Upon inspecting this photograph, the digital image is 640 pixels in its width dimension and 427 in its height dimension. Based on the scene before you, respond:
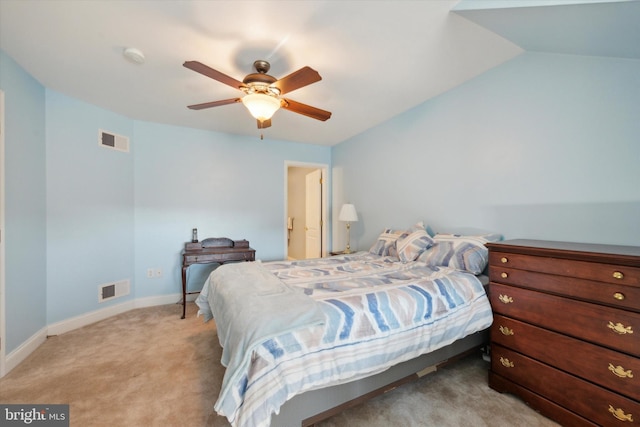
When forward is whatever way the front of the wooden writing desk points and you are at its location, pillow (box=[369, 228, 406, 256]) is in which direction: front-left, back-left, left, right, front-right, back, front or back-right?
front-left

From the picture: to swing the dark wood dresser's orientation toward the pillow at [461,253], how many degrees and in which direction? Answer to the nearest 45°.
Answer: approximately 90° to its right

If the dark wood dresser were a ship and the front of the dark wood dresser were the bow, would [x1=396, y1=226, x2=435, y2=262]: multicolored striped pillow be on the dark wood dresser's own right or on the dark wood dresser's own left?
on the dark wood dresser's own right

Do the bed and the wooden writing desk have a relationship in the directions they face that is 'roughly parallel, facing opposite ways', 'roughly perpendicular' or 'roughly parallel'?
roughly perpendicular

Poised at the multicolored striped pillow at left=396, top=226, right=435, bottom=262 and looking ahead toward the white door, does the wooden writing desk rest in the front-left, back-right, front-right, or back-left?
front-left

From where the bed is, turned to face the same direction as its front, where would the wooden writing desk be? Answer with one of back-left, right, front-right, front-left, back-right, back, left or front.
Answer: right

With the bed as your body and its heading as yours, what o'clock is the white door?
The white door is roughly at 4 o'clock from the bed.

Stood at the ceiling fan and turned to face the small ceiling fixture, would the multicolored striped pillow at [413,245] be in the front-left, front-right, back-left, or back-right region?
back-right

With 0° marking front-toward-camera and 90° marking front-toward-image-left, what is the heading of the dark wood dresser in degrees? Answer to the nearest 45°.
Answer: approximately 45°

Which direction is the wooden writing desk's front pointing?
toward the camera

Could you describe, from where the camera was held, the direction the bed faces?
facing the viewer and to the left of the viewer

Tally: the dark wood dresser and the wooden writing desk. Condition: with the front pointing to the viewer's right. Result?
0
